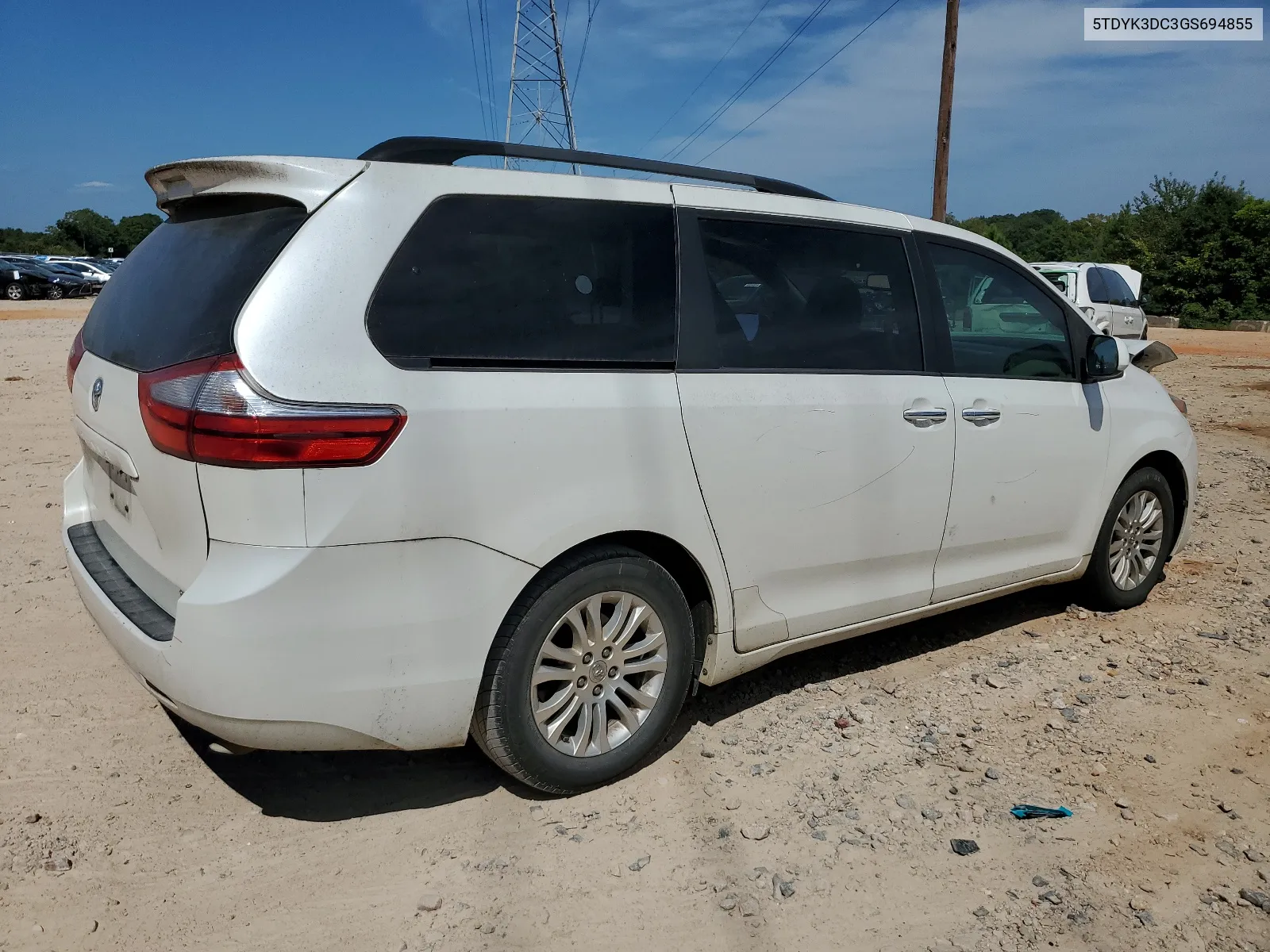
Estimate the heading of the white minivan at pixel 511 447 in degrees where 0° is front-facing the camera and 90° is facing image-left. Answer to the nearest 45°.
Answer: approximately 225°

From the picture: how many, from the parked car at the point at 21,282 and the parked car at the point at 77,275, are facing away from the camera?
0

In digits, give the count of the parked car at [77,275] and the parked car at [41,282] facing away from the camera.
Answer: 0

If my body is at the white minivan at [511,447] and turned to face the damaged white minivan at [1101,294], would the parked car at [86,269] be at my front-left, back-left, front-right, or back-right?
front-left

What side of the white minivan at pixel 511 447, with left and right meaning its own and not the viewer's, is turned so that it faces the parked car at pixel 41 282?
left

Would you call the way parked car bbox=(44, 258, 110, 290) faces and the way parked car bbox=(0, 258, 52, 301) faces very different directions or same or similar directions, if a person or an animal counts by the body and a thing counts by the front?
same or similar directions

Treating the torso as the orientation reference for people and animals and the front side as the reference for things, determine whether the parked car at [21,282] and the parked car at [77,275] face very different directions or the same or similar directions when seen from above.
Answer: same or similar directions
